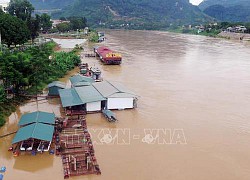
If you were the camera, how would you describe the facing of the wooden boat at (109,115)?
facing the viewer and to the right of the viewer

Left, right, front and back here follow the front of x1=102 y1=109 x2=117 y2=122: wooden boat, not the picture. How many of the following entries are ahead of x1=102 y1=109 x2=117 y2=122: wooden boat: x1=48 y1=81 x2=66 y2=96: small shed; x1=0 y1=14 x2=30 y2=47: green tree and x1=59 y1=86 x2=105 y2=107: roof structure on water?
0

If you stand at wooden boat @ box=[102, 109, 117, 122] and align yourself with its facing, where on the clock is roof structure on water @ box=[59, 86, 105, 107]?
The roof structure on water is roughly at 6 o'clock from the wooden boat.

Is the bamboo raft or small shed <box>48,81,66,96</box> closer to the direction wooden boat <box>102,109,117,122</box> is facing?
the bamboo raft

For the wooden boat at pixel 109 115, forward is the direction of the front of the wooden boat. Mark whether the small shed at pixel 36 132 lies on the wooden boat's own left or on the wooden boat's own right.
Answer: on the wooden boat's own right

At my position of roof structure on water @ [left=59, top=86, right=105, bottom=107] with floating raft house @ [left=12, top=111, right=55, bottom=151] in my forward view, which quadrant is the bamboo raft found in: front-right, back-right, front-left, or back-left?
front-left

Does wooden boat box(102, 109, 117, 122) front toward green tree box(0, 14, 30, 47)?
no

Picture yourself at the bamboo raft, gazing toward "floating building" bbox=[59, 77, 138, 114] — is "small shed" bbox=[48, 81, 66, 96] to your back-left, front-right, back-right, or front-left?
front-left

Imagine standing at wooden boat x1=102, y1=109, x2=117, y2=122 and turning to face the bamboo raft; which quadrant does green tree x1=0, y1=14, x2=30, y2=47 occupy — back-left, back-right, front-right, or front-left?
back-right

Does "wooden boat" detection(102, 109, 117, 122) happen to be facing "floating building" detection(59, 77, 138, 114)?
no

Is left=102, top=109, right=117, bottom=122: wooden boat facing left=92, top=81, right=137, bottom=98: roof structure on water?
no

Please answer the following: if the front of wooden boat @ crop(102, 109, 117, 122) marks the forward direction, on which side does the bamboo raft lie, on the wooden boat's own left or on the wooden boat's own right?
on the wooden boat's own right

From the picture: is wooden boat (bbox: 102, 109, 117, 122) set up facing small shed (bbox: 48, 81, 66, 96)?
no
